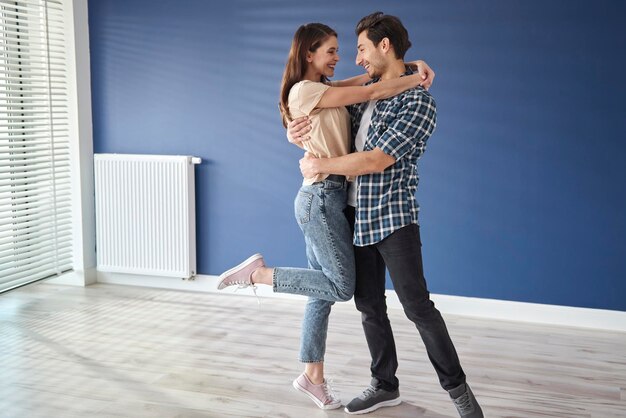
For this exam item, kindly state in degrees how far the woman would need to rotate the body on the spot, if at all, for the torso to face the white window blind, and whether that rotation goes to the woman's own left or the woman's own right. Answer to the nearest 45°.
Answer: approximately 135° to the woman's own left

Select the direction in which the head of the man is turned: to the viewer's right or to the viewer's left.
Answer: to the viewer's left

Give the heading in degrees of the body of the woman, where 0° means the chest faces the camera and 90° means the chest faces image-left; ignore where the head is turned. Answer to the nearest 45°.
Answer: approximately 270°

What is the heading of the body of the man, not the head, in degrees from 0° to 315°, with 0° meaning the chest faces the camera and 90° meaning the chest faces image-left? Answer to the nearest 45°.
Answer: approximately 90°

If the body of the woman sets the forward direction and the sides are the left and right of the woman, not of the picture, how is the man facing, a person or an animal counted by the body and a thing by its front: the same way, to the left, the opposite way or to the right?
the opposite way

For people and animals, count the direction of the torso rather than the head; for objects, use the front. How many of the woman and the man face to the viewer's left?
1

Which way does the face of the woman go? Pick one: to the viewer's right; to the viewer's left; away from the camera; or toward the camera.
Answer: to the viewer's right
